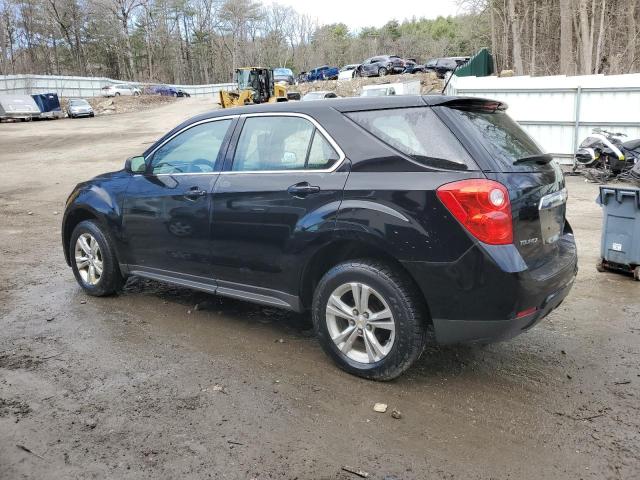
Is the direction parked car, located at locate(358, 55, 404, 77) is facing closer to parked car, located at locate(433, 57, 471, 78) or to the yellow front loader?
the yellow front loader

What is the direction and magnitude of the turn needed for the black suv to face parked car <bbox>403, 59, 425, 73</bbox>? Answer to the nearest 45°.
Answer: approximately 45° to its right

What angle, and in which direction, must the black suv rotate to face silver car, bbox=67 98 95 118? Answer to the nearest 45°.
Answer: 0° — it already faces it

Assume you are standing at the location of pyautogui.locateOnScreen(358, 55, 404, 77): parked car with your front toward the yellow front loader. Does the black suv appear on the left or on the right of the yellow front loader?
left

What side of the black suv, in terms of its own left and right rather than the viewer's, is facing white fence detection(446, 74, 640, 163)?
right

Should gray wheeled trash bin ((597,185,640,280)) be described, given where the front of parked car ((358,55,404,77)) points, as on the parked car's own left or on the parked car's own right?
on the parked car's own left

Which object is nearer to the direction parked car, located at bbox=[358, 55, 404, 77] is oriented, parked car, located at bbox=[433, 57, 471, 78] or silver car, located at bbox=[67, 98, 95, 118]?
the silver car

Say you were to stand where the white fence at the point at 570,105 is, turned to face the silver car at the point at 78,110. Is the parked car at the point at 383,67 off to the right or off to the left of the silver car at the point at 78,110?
right

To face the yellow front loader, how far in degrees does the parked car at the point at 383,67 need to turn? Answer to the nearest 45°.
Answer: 0° — it already faces it

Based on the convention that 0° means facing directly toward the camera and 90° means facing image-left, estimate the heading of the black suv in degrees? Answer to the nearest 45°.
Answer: approximately 135°

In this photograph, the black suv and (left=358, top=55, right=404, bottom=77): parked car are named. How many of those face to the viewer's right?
0

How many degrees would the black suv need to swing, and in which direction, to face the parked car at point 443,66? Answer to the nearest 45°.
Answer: approximately 45° to its right
